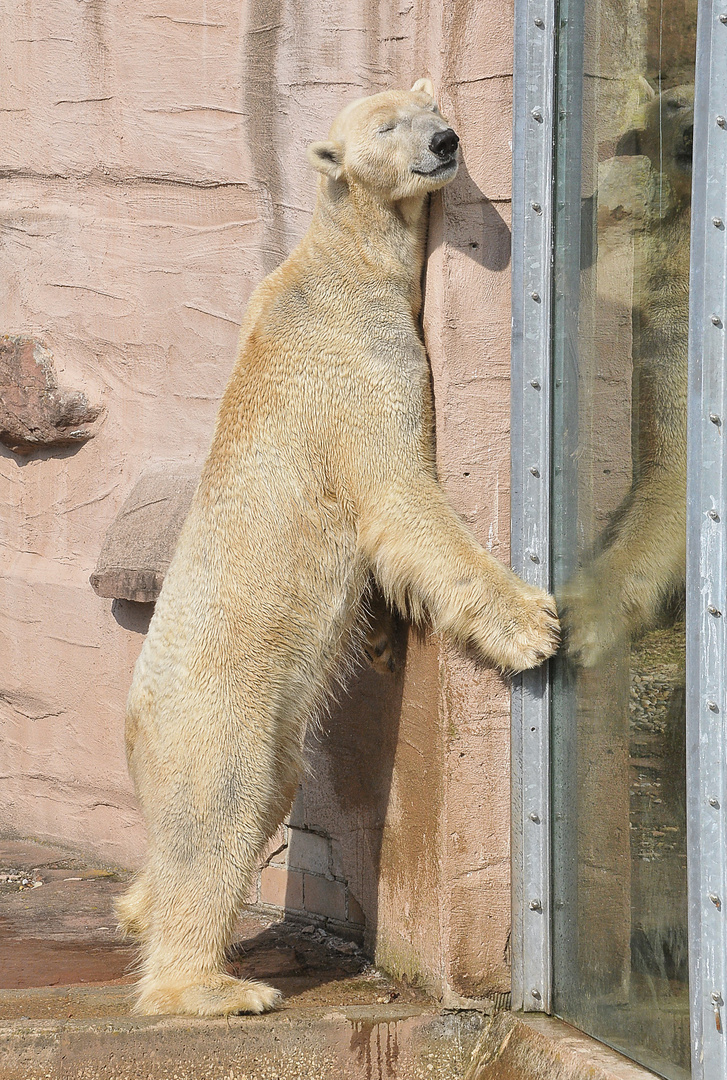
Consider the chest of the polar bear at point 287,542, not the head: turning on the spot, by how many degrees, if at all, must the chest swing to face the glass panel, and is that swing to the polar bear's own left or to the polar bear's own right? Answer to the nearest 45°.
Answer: approximately 45° to the polar bear's own right

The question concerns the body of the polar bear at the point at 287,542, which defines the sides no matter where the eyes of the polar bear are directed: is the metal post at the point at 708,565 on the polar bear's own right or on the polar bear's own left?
on the polar bear's own right

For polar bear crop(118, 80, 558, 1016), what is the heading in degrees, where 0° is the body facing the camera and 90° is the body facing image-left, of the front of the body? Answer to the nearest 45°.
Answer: approximately 270°

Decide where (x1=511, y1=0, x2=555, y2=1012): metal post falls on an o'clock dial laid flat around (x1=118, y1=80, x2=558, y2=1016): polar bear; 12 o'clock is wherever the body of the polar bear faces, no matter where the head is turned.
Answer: The metal post is roughly at 1 o'clock from the polar bear.
